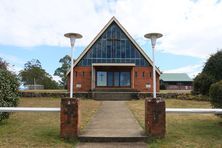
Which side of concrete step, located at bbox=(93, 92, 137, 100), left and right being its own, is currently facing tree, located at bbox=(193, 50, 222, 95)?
left

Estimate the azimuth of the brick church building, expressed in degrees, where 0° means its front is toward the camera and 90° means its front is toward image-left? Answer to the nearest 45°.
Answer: approximately 0°

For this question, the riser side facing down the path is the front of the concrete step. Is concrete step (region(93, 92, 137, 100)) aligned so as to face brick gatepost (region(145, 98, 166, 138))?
yes

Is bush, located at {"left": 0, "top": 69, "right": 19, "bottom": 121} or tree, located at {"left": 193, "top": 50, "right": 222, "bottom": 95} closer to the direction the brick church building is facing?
the bush

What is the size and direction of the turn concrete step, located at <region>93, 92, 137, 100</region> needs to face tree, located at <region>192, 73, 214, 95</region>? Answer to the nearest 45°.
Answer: approximately 90° to its left

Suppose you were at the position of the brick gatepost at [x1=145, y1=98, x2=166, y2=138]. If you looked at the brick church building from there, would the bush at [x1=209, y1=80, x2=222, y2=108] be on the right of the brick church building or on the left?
right

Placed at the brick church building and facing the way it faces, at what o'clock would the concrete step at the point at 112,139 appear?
The concrete step is roughly at 12 o'clock from the brick church building.

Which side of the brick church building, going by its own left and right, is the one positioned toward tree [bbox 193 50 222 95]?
left

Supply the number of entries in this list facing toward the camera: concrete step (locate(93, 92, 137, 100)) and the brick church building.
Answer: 2
